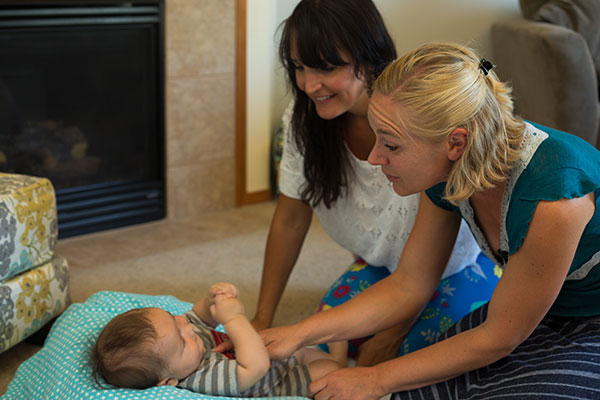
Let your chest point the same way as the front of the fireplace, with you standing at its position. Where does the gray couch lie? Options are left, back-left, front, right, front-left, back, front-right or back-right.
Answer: front-left

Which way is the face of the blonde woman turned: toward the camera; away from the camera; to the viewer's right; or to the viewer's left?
to the viewer's left

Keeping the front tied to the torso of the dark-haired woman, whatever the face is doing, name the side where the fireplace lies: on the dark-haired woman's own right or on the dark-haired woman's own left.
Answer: on the dark-haired woman's own right

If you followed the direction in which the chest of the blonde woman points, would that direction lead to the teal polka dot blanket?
yes

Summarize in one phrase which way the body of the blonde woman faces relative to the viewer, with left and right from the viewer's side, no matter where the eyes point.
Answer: facing to the left of the viewer

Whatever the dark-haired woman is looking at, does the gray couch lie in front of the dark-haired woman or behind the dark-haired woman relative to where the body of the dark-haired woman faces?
behind

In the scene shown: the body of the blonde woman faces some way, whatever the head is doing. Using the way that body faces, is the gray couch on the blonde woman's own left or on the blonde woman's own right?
on the blonde woman's own right

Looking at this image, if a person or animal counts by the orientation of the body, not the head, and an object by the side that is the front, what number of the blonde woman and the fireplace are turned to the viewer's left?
1
